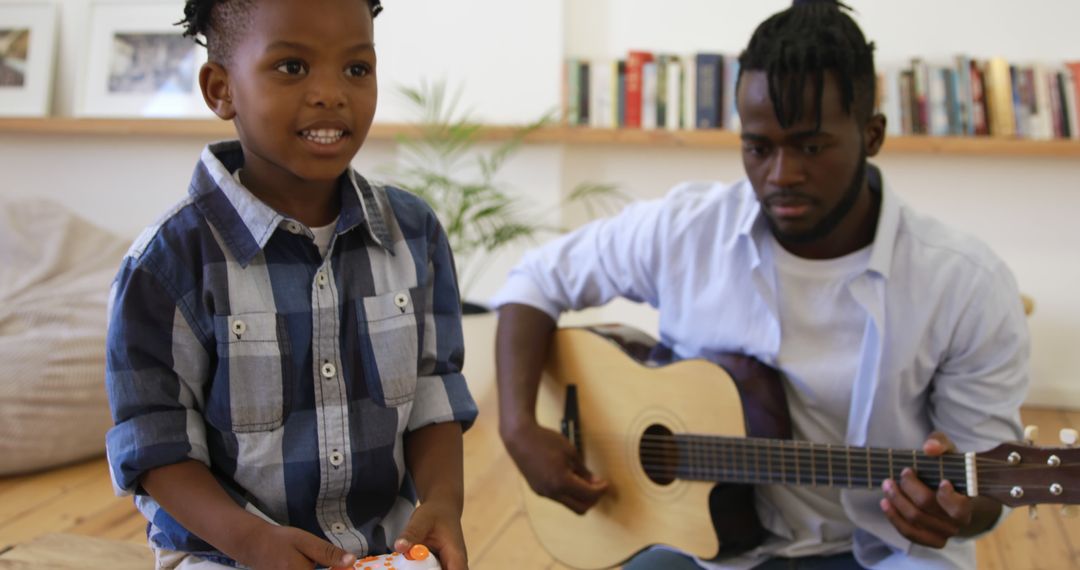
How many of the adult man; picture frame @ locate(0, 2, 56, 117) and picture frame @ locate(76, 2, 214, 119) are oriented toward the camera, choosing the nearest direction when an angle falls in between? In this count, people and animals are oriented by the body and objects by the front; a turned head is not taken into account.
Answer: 3

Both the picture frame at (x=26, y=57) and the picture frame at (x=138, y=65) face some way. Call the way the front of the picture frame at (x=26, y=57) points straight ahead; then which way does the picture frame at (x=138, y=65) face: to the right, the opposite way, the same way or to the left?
the same way

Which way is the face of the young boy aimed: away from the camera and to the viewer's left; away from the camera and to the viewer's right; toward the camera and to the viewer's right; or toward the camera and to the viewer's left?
toward the camera and to the viewer's right

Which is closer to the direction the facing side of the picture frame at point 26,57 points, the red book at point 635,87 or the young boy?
the young boy

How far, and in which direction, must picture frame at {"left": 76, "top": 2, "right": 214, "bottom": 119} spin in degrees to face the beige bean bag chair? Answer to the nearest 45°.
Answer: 0° — it already faces it

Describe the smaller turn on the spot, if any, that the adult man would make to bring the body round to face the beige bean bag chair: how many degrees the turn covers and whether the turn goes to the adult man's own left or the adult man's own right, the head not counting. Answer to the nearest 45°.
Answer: approximately 135° to the adult man's own right

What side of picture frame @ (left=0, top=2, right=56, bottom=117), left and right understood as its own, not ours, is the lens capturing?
front

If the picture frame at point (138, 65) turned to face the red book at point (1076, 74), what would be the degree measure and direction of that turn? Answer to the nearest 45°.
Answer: approximately 45° to its left

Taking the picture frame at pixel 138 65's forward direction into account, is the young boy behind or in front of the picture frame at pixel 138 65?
in front

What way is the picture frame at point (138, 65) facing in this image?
toward the camera
